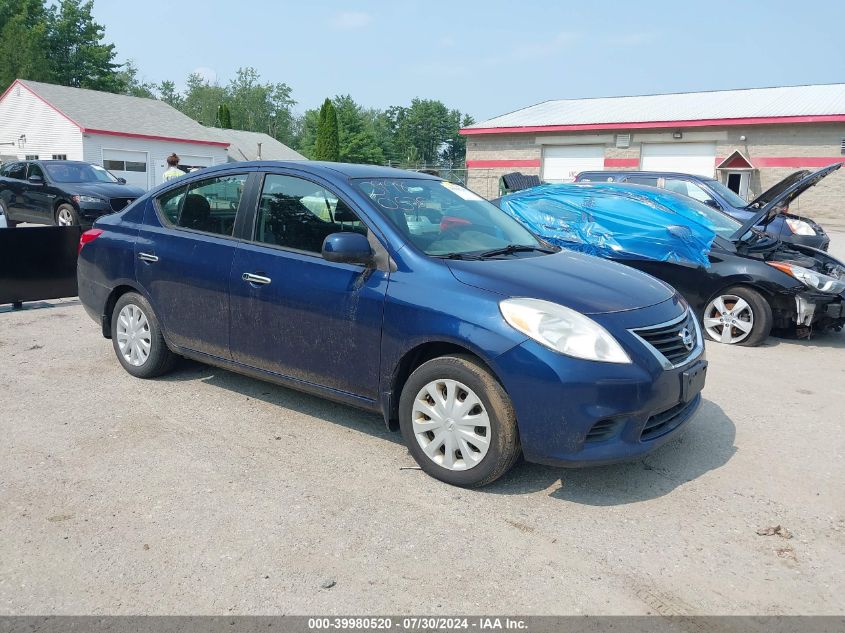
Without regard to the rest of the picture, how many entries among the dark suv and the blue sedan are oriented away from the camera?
0

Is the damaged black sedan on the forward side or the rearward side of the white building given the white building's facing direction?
on the forward side

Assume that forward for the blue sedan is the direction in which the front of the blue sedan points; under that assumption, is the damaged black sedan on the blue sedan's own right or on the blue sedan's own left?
on the blue sedan's own left

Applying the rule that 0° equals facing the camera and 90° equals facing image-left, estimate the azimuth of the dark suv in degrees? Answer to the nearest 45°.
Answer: approximately 315°

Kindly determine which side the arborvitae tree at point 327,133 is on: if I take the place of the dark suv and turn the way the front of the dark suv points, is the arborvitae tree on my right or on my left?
on my left

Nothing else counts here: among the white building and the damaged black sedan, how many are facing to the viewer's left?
0

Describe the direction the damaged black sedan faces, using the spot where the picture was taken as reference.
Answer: facing to the right of the viewer

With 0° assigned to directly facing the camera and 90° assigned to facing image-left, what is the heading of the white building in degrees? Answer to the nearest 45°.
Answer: approximately 315°

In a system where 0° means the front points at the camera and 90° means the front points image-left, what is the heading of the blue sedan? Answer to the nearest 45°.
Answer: approximately 315°

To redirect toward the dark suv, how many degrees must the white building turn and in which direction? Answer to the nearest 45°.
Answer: approximately 45° to its right

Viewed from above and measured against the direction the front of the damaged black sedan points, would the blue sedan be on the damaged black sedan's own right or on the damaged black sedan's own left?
on the damaged black sedan's own right
